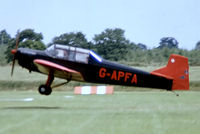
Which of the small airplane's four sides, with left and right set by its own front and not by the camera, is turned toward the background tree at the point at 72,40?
right

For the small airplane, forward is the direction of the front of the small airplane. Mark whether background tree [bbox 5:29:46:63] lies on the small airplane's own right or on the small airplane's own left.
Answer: on the small airplane's own right

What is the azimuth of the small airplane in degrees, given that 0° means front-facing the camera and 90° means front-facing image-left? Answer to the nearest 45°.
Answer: approximately 90°
